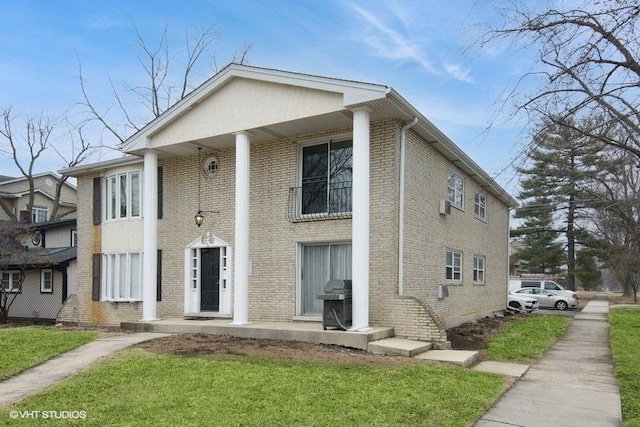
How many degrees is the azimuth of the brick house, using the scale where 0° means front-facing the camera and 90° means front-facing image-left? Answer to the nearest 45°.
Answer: approximately 45°

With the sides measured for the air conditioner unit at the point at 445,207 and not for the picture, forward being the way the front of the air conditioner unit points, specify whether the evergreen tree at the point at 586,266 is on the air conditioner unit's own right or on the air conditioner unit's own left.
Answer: on the air conditioner unit's own left

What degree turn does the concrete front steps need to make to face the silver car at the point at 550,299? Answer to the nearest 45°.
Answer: approximately 135° to its left

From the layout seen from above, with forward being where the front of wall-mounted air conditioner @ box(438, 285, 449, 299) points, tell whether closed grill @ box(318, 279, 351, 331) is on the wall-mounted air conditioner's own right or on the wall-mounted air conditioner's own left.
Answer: on the wall-mounted air conditioner's own right

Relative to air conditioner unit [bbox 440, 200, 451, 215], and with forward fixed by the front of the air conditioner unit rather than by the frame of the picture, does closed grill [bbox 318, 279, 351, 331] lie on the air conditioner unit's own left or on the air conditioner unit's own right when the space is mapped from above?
on the air conditioner unit's own right

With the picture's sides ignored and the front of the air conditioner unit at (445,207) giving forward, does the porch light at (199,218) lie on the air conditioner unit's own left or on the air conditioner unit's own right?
on the air conditioner unit's own right

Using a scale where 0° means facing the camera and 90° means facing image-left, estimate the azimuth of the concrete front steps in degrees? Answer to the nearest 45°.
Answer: approximately 315°
